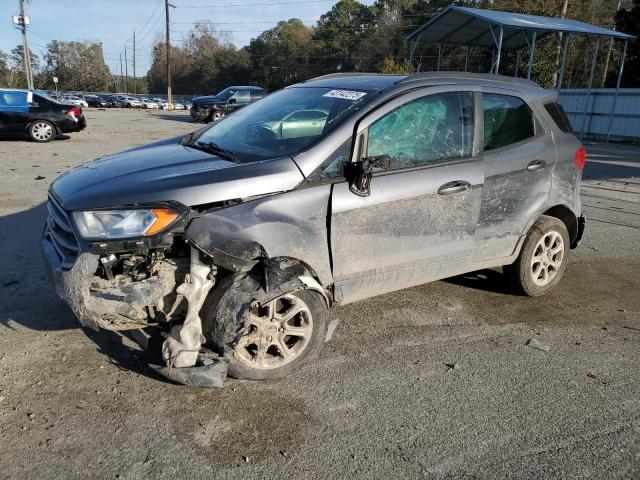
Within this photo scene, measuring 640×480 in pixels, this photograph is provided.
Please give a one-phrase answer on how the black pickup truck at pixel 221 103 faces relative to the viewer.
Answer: facing the viewer and to the left of the viewer

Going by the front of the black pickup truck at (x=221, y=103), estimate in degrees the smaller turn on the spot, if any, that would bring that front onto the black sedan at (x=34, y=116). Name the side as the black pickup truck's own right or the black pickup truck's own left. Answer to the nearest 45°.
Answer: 0° — it already faces it

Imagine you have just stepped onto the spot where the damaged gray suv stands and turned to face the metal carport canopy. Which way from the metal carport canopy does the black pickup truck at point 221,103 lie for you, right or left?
left

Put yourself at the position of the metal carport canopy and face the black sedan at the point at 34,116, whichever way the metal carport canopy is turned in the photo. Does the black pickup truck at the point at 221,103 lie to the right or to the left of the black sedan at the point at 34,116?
right

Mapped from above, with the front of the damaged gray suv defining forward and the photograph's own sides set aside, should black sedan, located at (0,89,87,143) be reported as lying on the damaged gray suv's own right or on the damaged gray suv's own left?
on the damaged gray suv's own right

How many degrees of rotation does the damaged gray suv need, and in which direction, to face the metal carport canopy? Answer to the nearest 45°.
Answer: approximately 135° to its right

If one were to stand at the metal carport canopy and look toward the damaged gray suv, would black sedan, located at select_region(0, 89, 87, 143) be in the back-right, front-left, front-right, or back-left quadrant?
front-right

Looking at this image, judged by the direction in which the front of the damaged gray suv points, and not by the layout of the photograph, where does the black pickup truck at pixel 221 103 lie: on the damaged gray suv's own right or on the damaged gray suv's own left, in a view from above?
on the damaged gray suv's own right

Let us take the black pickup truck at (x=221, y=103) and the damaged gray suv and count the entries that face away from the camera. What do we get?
0

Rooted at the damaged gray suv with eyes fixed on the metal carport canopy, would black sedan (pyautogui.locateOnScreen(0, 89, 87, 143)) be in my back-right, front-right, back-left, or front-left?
front-left

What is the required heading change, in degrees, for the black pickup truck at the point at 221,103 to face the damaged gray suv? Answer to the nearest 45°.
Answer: approximately 45° to its left

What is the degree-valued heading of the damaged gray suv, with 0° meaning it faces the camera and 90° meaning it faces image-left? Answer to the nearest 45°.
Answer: approximately 45°

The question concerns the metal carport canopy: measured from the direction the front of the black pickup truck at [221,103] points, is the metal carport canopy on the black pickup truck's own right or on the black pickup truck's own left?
on the black pickup truck's own left
